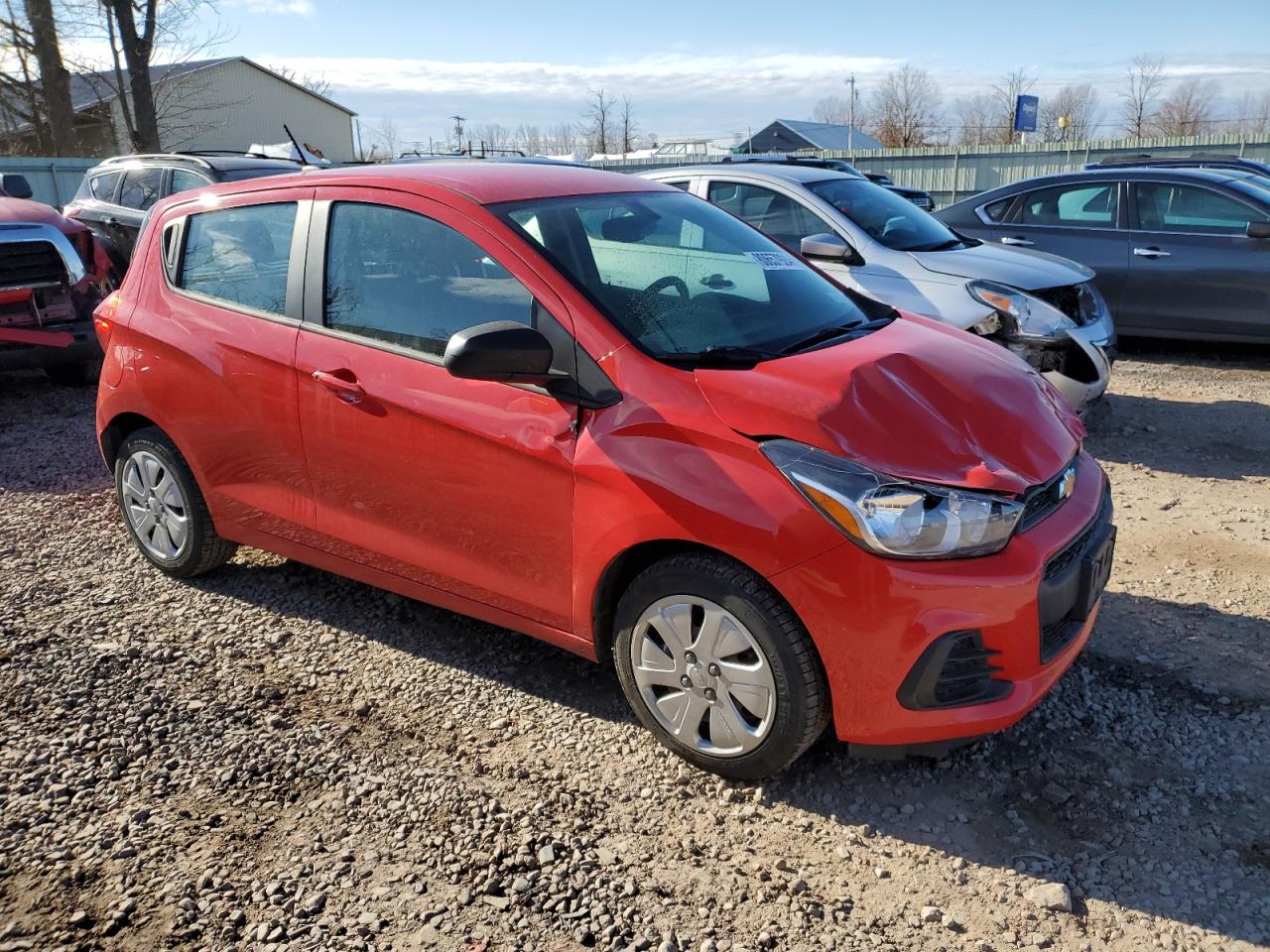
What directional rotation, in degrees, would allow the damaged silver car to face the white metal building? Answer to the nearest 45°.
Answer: approximately 180°

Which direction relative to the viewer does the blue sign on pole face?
toward the camera

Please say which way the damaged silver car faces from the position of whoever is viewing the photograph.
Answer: facing the viewer and to the right of the viewer

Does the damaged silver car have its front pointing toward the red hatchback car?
no

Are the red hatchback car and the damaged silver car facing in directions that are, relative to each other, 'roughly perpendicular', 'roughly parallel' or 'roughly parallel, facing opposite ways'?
roughly parallel

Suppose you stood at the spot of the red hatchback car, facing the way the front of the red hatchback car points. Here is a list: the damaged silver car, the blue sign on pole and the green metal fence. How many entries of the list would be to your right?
0

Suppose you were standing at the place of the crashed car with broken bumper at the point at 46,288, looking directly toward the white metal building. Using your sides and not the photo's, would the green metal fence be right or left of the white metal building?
right

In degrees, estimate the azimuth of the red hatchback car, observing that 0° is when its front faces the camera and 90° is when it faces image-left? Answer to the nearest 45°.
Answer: approximately 315°

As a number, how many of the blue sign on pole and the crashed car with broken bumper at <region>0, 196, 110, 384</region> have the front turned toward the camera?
2

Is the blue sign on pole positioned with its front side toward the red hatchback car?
yes

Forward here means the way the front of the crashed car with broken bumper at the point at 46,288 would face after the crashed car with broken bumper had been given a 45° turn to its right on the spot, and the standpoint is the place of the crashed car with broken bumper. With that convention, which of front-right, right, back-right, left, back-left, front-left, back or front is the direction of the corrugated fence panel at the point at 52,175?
back-right

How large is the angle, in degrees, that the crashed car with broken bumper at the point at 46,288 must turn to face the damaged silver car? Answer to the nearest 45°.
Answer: approximately 45° to its left

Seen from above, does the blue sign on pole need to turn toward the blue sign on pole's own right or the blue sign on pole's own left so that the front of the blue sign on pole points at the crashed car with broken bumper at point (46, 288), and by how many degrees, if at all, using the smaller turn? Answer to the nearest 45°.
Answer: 0° — it already faces it

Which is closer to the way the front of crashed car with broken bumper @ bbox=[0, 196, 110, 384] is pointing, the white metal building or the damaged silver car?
the damaged silver car

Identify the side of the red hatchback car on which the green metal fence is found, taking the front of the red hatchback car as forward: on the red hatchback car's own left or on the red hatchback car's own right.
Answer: on the red hatchback car's own left

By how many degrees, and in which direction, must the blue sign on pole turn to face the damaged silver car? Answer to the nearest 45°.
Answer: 0° — it already faces it

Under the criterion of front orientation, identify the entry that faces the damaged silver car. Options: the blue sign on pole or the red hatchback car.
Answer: the blue sign on pole

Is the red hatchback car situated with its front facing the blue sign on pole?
no
